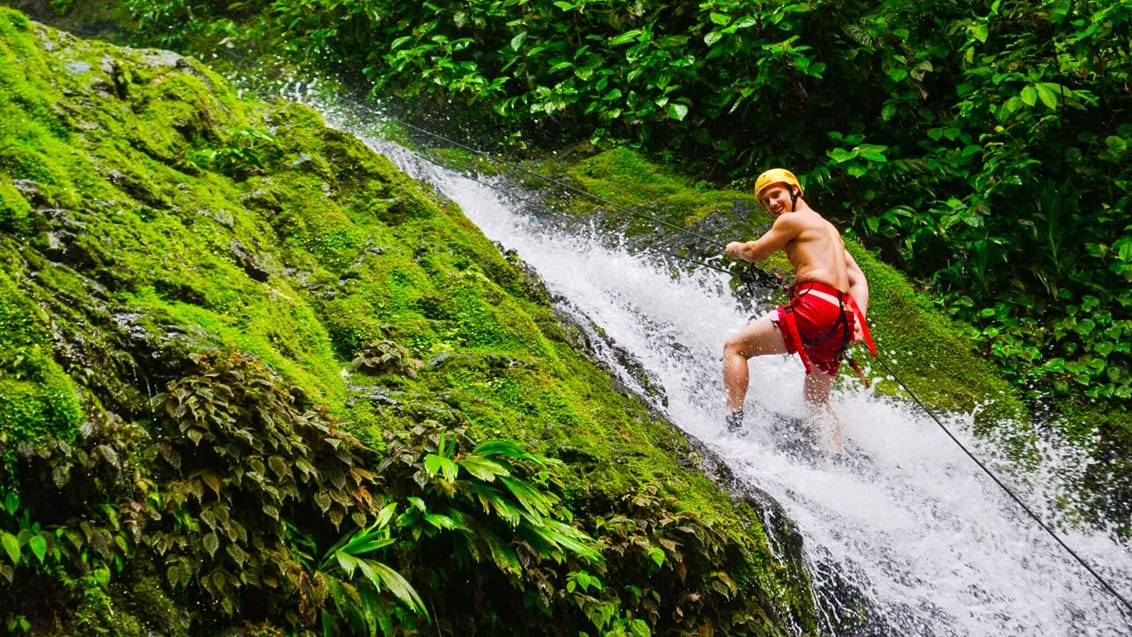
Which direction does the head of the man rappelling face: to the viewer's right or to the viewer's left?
to the viewer's left

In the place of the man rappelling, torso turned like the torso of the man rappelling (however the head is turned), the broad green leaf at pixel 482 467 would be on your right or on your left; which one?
on your left

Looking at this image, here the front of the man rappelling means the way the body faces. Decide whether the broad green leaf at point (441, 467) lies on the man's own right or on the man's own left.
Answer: on the man's own left

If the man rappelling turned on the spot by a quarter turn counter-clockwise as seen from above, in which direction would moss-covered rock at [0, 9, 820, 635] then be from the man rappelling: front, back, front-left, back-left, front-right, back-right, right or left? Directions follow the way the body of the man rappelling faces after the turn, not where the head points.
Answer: front

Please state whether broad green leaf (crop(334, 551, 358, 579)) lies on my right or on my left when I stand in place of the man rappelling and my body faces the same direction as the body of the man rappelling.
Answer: on my left
